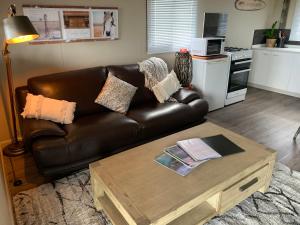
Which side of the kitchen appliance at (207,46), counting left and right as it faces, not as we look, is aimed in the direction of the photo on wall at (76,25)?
right

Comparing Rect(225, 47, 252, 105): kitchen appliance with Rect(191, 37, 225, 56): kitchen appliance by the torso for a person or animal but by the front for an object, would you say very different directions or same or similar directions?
same or similar directions

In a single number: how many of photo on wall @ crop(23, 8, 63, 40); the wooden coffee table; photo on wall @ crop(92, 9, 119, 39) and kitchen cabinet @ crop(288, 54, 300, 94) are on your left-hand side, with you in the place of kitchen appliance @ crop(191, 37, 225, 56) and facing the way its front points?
1

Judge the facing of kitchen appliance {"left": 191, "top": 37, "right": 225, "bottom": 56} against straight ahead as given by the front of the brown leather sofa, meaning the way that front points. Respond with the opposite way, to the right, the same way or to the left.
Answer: the same way

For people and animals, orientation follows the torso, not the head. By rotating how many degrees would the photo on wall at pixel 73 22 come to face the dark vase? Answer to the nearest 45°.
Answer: approximately 45° to its left

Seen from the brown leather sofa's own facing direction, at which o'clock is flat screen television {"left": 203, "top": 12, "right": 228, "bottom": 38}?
The flat screen television is roughly at 9 o'clock from the brown leather sofa.

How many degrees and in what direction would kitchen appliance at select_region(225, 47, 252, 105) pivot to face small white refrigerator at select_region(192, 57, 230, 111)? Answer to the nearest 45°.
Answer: approximately 90° to its right

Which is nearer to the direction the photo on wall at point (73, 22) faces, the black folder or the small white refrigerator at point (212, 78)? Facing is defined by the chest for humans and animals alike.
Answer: the black folder

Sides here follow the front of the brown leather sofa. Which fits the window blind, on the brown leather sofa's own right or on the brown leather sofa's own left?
on the brown leather sofa's own left

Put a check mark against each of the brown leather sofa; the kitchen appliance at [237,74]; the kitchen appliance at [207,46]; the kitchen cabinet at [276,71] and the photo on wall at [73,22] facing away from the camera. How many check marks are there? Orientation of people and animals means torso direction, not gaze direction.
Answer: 0

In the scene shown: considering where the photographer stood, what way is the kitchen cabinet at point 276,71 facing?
facing the viewer and to the left of the viewer

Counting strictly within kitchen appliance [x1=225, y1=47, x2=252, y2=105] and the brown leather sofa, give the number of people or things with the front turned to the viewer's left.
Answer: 0

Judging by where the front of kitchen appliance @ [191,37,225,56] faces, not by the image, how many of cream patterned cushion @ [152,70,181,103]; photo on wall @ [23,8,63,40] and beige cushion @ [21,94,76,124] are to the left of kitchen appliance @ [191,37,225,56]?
0

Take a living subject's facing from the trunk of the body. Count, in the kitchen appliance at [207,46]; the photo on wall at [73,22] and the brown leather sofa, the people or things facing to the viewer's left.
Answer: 0

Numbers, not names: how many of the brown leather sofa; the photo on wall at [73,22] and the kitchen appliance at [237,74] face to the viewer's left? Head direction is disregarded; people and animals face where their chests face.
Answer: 0

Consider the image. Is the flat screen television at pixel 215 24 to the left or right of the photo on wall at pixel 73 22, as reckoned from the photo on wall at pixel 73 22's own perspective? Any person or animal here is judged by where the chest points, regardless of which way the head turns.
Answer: on its left

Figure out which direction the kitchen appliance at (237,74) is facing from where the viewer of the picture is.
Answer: facing the viewer and to the right of the viewer
